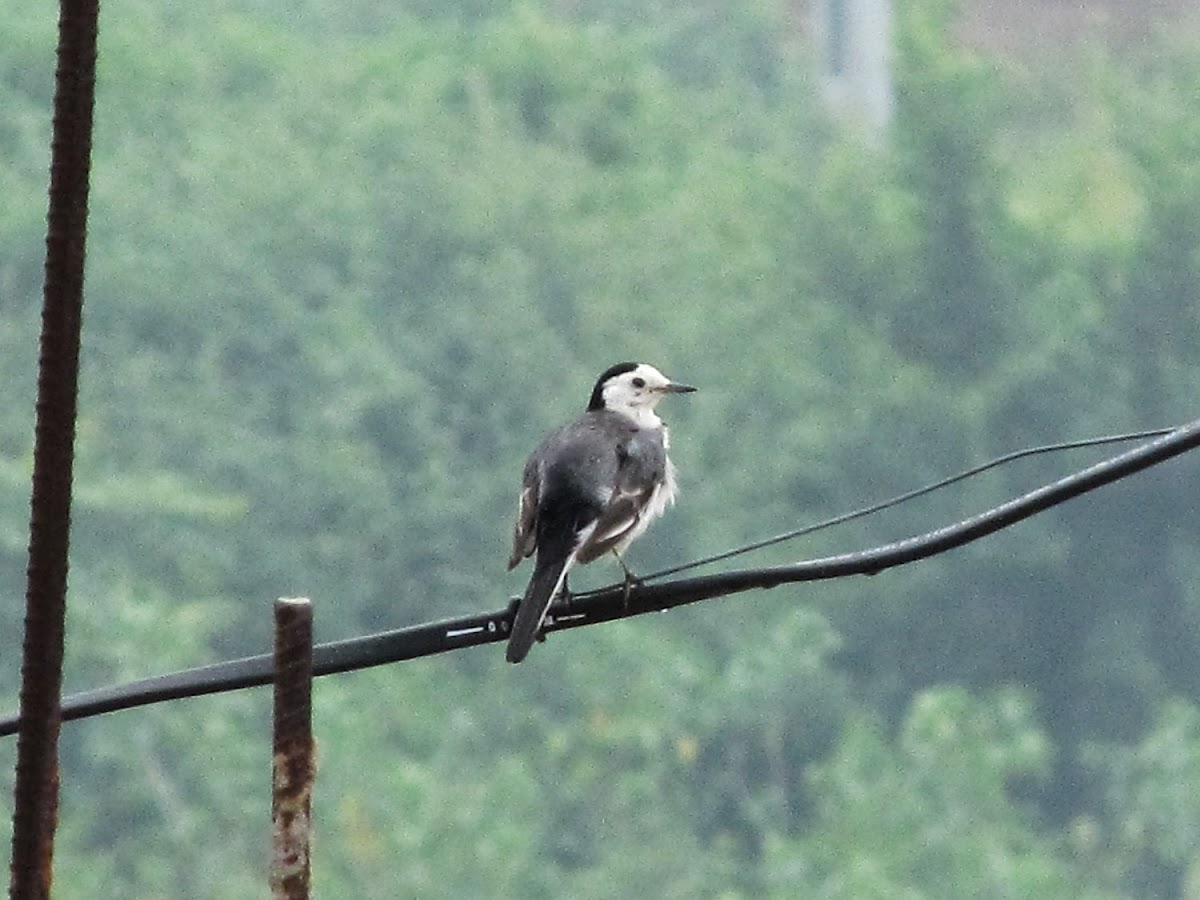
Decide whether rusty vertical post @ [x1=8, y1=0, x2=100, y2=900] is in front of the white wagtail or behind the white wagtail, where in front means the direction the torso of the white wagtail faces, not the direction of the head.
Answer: behind

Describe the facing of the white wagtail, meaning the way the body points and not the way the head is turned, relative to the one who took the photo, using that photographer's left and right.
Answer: facing away from the viewer and to the right of the viewer

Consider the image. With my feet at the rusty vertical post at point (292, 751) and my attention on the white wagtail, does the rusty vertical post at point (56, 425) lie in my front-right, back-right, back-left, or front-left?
back-left

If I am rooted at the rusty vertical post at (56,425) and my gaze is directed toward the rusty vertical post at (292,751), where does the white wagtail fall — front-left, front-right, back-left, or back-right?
front-left

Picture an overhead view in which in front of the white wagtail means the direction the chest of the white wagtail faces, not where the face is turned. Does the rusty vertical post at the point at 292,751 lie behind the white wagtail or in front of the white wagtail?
behind
